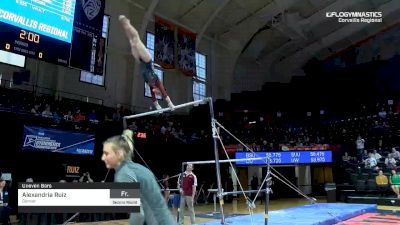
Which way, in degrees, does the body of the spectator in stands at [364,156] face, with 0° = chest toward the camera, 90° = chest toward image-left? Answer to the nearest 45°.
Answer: approximately 45°

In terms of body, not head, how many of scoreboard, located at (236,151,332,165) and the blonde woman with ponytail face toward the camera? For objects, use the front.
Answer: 1
